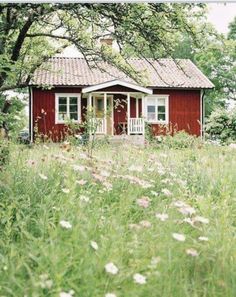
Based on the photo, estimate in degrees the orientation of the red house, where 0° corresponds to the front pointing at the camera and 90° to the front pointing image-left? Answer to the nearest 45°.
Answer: approximately 0°

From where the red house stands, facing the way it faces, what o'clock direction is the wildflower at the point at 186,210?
The wildflower is roughly at 12 o'clock from the red house.

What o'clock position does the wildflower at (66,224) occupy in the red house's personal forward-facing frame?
The wildflower is roughly at 12 o'clock from the red house.
